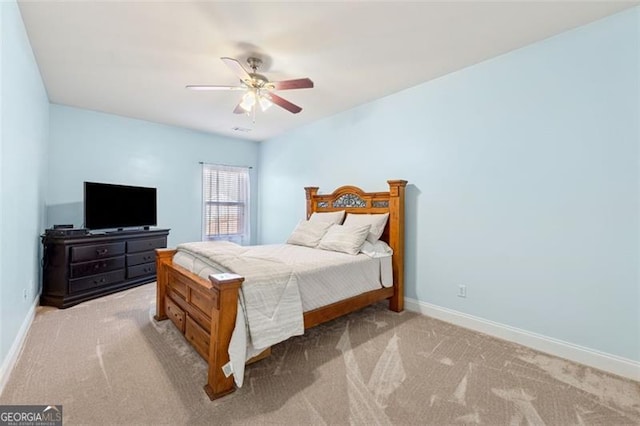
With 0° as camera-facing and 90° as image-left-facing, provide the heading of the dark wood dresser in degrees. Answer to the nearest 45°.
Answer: approximately 315°

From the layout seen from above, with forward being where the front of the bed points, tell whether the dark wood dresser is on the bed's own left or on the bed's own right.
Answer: on the bed's own right

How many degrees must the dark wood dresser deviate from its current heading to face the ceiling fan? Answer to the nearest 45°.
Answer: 0° — it already faces it

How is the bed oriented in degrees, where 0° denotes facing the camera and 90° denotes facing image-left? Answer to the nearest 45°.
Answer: approximately 45°

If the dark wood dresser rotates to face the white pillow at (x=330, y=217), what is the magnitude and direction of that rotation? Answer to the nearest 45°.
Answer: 0° — it already faces it

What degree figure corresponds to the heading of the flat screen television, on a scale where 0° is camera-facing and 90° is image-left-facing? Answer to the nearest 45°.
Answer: approximately 315°

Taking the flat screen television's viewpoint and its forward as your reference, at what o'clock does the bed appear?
The bed is roughly at 1 o'clock from the flat screen television.
